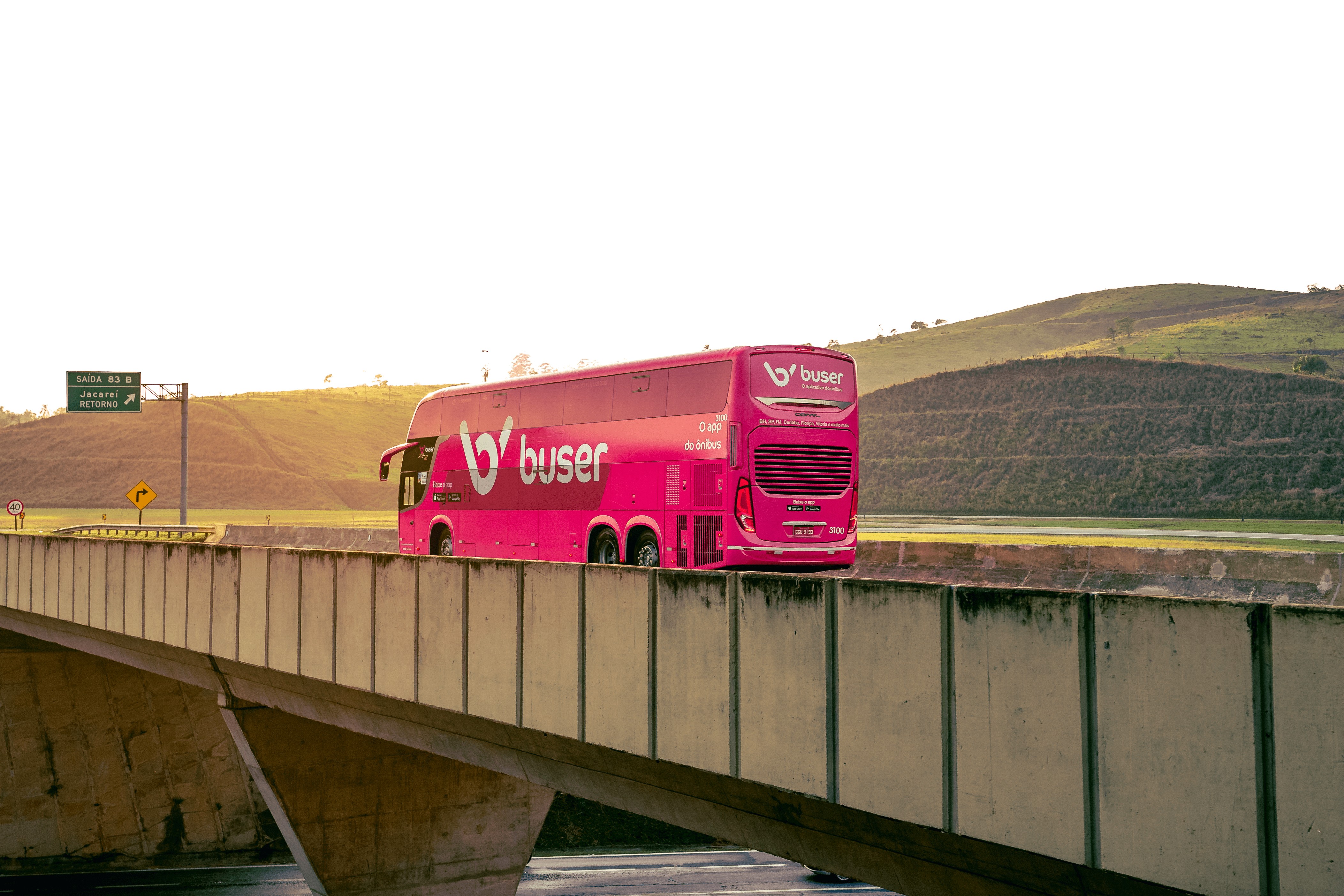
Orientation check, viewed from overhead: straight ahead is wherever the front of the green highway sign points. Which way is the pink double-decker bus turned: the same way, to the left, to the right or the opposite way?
the opposite way

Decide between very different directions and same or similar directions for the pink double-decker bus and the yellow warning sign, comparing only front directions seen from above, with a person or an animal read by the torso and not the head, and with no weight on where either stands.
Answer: very different directions

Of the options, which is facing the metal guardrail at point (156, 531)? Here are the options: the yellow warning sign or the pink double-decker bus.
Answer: the pink double-decker bus

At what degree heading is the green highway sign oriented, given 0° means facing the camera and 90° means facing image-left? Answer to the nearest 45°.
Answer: approximately 0°

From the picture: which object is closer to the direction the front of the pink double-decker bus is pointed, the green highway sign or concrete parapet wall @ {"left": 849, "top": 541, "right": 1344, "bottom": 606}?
the green highway sign

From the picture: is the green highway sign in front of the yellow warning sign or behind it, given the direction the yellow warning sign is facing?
behind

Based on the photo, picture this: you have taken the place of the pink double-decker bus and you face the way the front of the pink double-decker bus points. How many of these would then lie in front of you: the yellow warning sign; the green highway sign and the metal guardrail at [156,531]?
3

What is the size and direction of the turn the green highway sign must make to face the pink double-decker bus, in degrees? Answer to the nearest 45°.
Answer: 0° — it already faces it

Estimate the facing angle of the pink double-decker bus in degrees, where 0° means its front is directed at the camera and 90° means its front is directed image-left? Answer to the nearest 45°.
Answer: approximately 135°

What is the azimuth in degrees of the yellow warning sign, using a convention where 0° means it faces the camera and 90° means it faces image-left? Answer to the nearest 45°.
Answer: approximately 0°
